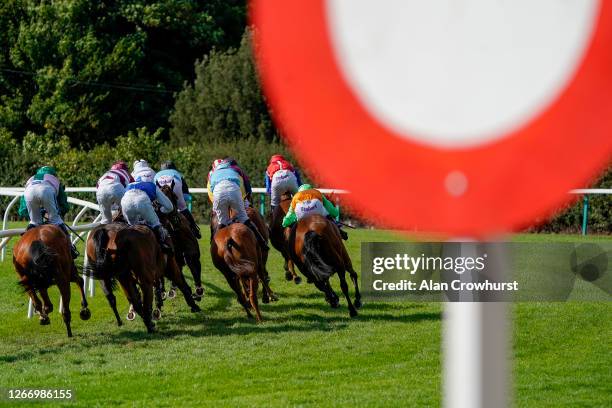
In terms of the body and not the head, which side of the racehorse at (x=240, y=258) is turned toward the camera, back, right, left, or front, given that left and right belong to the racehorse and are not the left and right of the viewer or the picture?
back

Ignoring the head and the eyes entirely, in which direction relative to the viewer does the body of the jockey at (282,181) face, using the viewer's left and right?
facing away from the viewer

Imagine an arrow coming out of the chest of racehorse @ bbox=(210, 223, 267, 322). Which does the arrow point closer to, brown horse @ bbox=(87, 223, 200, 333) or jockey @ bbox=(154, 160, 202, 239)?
the jockey

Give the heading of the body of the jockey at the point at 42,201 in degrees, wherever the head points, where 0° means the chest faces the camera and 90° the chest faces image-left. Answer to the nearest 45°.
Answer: approximately 180°

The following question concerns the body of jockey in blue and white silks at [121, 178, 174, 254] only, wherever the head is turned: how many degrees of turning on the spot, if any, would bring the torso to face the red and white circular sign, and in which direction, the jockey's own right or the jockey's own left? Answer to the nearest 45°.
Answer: approximately 180°

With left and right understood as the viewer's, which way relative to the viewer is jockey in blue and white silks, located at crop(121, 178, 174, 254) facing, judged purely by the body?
facing away from the viewer

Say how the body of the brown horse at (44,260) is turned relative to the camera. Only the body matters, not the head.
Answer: away from the camera

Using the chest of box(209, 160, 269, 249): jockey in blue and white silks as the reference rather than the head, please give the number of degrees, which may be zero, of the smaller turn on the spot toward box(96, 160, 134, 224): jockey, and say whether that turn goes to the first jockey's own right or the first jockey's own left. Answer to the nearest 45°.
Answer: approximately 90° to the first jockey's own left

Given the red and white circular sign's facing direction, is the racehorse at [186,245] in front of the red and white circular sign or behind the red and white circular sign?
behind

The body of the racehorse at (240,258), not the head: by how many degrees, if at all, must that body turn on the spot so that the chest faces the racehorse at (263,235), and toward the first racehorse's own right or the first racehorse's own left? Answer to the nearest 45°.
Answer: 0° — it already faces it

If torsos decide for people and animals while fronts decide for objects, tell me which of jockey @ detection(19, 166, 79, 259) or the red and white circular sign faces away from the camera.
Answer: the jockey

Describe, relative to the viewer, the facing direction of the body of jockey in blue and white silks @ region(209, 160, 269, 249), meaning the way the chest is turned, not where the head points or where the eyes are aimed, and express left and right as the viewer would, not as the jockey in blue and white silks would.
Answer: facing away from the viewer

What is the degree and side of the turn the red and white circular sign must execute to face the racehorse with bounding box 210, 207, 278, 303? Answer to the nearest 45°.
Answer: approximately 180°

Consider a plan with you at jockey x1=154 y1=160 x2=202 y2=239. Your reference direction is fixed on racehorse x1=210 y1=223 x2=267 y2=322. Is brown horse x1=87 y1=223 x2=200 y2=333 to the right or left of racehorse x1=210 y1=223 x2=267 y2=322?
right

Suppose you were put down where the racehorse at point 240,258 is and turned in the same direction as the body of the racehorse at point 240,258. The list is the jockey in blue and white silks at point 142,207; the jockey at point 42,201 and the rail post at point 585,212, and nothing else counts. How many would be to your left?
2

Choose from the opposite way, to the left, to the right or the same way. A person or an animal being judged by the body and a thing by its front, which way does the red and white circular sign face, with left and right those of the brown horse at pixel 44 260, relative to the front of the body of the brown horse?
the opposite way
